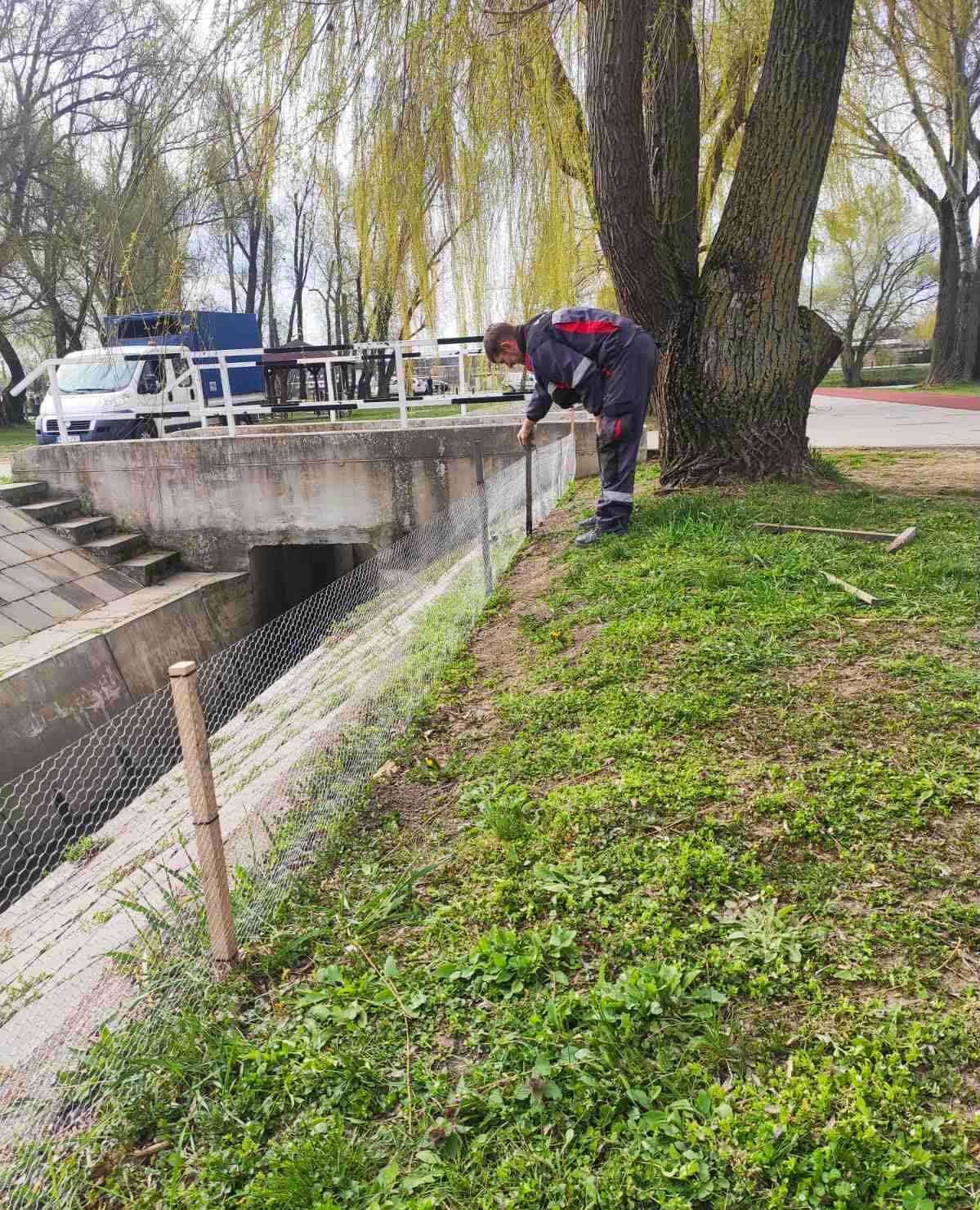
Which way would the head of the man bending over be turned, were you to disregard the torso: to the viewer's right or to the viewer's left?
to the viewer's left

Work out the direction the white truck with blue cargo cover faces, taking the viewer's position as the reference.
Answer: facing the viewer and to the left of the viewer

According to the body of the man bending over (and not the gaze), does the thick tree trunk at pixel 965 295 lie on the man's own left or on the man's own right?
on the man's own right

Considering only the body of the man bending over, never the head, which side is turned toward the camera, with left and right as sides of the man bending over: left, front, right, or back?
left

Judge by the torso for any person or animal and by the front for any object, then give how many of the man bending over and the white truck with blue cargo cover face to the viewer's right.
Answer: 0

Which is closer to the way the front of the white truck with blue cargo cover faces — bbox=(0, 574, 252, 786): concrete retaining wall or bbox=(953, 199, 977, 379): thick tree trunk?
the concrete retaining wall

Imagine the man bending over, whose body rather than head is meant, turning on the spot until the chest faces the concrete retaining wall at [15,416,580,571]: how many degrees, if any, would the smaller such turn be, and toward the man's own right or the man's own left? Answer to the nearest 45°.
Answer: approximately 45° to the man's own right

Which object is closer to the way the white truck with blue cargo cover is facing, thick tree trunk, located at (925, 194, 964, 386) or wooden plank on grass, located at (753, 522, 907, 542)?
the wooden plank on grass

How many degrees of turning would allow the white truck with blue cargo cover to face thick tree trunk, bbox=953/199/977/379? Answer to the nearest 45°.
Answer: approximately 135° to its left

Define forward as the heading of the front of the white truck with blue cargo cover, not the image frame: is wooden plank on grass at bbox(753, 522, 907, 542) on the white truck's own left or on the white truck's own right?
on the white truck's own left

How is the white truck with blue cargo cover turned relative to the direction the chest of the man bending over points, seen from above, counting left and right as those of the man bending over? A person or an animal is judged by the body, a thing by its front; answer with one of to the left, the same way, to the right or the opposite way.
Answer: to the left

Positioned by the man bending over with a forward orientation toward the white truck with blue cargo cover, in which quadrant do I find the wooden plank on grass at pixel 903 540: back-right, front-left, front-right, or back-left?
back-right

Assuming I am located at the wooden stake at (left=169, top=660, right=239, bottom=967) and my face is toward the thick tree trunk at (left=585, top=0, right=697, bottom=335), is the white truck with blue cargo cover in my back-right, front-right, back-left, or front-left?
front-left

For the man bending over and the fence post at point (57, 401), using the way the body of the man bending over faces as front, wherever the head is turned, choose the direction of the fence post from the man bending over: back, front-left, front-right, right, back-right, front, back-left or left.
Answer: front-right
